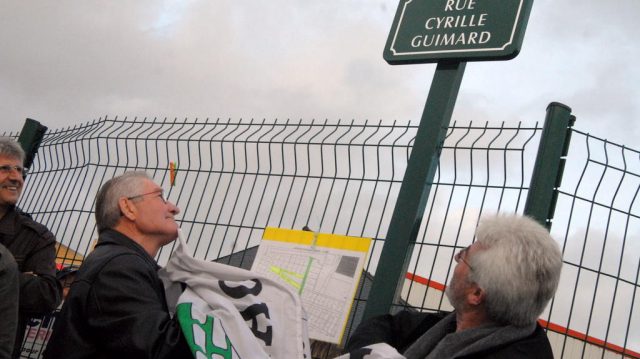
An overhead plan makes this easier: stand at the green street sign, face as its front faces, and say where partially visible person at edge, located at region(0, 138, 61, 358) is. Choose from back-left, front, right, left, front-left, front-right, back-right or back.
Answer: right

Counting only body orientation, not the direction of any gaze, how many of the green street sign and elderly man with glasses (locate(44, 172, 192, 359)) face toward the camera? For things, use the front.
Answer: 1

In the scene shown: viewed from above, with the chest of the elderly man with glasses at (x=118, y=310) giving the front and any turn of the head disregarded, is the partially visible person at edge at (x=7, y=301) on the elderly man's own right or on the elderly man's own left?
on the elderly man's own left

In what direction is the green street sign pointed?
toward the camera

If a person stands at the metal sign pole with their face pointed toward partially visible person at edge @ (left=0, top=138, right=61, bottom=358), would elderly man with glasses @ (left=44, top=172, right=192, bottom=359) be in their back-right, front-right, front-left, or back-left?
front-left

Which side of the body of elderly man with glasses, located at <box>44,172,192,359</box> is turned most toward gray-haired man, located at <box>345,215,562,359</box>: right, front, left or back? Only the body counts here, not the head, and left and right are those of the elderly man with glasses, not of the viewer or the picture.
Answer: front

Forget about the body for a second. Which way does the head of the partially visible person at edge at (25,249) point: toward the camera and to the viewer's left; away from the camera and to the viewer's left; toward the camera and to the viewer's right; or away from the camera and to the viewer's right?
toward the camera and to the viewer's right

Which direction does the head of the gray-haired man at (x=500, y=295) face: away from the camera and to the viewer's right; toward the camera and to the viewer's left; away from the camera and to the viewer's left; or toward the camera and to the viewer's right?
away from the camera and to the viewer's left

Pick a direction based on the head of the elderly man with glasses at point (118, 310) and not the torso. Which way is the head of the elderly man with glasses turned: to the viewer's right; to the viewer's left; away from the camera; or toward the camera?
to the viewer's right

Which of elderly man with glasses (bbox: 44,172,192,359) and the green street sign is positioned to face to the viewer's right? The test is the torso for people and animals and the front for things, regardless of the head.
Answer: the elderly man with glasses

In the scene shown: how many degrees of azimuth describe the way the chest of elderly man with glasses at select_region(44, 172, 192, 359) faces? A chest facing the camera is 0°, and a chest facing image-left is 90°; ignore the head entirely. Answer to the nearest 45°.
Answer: approximately 270°
